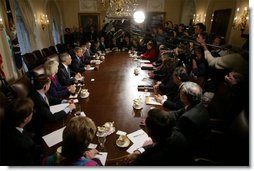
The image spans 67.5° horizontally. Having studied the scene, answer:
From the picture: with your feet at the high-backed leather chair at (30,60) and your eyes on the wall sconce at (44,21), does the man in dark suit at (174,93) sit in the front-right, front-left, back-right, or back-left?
back-right

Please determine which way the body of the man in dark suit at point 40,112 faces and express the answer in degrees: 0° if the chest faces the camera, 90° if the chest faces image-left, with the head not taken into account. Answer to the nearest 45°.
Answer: approximately 270°

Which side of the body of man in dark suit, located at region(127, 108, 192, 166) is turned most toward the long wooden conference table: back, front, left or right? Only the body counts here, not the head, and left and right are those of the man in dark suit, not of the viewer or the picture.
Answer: front

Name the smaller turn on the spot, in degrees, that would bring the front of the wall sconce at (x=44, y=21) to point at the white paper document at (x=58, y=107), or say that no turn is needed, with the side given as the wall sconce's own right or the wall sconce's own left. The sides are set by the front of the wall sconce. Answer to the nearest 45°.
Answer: approximately 45° to the wall sconce's own right

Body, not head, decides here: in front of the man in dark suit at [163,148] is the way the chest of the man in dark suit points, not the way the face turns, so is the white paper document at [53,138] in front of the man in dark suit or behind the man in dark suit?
in front

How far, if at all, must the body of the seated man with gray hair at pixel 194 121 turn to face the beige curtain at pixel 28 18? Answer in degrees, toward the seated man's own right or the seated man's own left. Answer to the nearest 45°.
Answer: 0° — they already face it

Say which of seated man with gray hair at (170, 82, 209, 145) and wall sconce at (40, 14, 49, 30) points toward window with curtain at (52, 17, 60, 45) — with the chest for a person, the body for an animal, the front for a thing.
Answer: the seated man with gray hair

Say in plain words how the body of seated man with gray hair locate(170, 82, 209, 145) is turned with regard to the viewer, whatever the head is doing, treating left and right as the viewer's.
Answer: facing away from the viewer and to the left of the viewer

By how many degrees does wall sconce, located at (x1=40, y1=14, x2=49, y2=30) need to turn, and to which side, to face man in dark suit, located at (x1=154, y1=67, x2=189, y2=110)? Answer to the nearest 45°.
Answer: approximately 45° to its right

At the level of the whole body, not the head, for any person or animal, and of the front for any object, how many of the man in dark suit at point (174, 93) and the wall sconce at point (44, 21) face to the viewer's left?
1

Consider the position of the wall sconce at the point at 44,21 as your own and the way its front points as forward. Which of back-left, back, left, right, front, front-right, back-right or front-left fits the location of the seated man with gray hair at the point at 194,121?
front-right

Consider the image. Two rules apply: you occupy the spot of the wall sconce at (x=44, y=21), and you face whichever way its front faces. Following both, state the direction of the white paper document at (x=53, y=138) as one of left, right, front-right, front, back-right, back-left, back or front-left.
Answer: front-right

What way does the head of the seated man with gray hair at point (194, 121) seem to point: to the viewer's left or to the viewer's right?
to the viewer's left

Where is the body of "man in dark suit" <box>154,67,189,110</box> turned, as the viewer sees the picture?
to the viewer's left

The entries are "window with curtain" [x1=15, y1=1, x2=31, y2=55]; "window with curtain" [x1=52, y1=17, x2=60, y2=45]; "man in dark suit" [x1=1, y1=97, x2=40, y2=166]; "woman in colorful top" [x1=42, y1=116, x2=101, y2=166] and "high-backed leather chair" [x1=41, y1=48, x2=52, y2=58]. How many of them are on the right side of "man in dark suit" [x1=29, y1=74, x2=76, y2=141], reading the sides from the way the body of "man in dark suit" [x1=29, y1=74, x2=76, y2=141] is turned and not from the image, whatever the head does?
2

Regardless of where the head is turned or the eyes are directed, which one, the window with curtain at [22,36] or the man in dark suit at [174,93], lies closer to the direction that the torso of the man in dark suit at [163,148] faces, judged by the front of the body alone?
the window with curtain

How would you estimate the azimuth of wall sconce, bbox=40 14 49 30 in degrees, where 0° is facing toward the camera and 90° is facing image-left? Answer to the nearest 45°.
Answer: approximately 315°

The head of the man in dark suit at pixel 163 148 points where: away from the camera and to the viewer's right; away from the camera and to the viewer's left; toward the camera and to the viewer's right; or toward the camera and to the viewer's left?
away from the camera and to the viewer's left

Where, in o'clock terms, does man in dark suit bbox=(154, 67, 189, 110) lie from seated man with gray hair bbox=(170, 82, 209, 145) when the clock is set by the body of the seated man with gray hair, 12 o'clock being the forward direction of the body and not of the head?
The man in dark suit is roughly at 1 o'clock from the seated man with gray hair.
